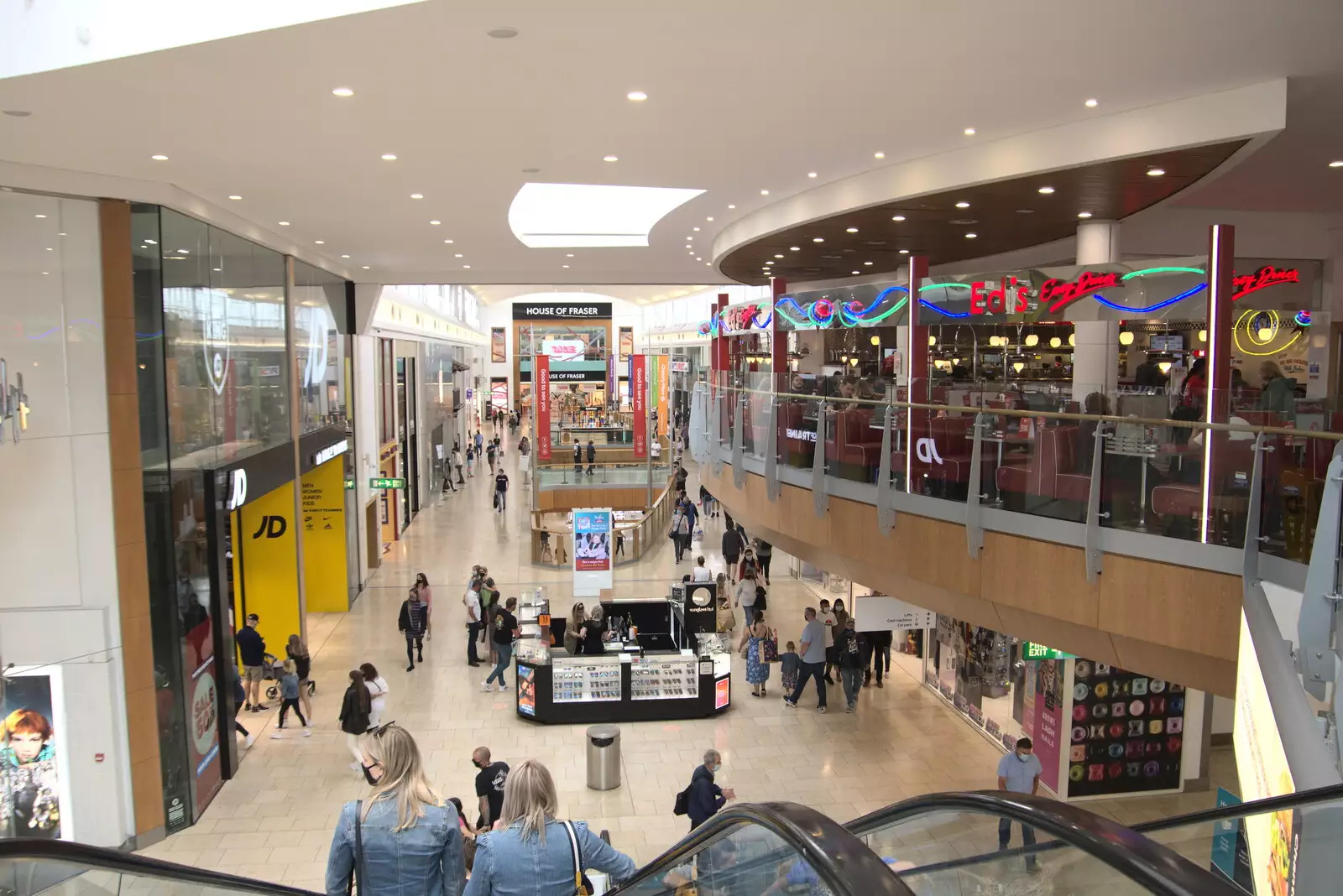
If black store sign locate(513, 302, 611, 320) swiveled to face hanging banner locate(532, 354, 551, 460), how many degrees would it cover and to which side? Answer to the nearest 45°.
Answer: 0° — it already faces it

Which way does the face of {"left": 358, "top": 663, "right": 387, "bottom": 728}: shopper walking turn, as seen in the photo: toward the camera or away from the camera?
away from the camera

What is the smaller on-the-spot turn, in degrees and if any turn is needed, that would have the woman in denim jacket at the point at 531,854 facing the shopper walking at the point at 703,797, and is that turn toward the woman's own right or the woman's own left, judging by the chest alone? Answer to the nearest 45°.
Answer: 0° — they already face them

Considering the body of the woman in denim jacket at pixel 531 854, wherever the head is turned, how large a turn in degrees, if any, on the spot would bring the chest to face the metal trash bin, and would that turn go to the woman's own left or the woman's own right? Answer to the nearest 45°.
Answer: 0° — they already face it

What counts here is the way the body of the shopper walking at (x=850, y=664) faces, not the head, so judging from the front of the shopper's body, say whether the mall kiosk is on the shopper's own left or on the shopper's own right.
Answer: on the shopper's own right

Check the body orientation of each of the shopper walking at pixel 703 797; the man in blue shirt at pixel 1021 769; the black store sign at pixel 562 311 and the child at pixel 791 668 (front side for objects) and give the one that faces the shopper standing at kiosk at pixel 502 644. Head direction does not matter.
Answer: the black store sign

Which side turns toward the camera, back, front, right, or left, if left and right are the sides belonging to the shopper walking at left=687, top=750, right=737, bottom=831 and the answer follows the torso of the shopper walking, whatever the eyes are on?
right

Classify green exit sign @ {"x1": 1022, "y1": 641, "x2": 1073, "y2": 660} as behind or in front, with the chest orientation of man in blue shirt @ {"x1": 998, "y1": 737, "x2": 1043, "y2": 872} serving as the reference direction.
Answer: behind

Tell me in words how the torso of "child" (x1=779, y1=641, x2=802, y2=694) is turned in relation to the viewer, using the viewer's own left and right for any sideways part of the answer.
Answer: facing away from the viewer

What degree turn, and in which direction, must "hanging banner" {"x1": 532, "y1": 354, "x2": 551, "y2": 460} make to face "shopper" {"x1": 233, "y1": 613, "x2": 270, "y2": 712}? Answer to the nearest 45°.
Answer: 0° — it already faces them

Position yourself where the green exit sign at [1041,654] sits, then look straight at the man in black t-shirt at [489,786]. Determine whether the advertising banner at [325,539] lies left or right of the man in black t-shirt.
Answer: right
